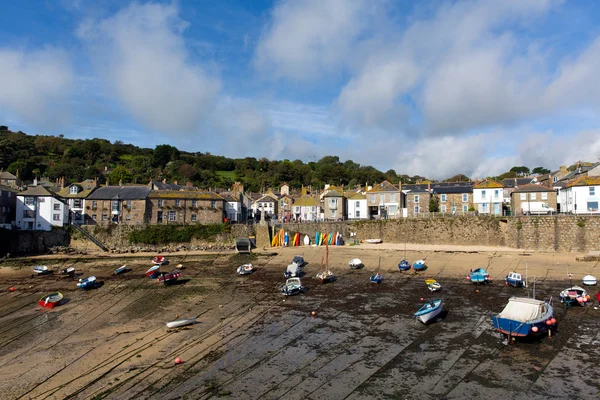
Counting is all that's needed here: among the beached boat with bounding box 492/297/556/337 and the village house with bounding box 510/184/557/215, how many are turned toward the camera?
1

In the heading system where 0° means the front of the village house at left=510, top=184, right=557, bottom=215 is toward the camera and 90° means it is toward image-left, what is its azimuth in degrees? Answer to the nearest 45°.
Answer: approximately 0°

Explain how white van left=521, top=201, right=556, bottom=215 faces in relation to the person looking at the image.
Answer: facing to the right of the viewer

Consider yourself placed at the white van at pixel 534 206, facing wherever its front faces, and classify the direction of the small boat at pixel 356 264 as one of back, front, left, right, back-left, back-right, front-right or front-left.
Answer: back-right

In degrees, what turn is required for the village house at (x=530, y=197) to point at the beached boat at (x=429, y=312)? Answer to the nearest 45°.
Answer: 0° — it already faces it

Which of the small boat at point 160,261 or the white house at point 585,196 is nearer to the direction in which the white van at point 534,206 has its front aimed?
the white house
